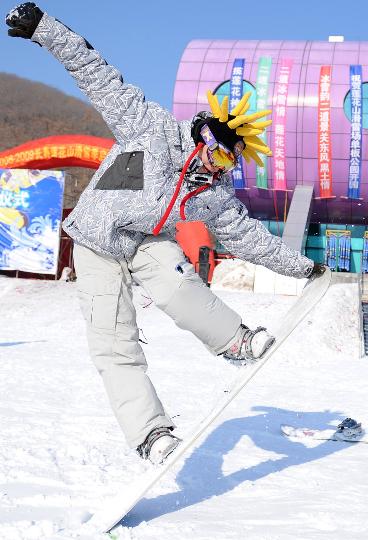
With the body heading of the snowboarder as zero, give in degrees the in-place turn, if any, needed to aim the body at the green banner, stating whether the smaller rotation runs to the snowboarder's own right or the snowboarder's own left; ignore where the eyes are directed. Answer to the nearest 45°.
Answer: approximately 135° to the snowboarder's own left

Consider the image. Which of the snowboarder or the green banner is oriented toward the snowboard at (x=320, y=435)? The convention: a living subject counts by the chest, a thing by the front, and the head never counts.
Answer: the green banner

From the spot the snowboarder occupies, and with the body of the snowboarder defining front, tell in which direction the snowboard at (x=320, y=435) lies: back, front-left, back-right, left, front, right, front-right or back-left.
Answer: left

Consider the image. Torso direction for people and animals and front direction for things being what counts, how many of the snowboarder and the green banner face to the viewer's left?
0

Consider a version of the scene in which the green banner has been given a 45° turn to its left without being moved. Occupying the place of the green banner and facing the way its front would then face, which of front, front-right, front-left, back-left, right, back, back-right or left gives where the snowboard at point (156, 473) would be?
front-right

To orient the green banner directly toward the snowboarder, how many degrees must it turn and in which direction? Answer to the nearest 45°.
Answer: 0° — it already faces them

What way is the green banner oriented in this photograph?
toward the camera

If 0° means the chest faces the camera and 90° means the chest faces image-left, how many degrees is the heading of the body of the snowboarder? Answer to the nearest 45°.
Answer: approximately 315°

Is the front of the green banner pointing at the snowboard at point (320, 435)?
yes
